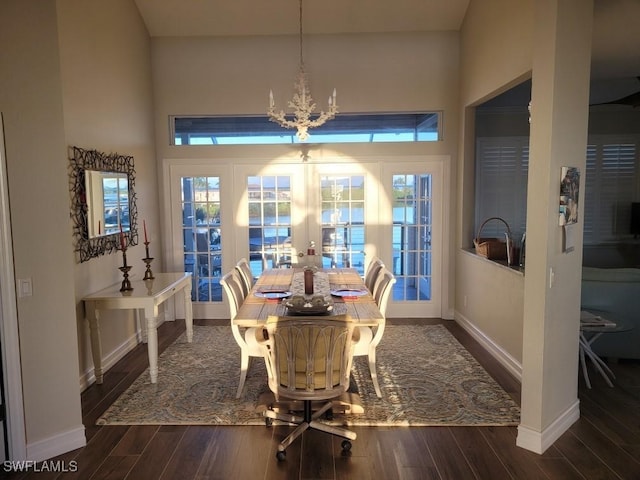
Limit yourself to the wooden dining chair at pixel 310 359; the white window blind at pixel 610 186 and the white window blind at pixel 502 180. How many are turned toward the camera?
2

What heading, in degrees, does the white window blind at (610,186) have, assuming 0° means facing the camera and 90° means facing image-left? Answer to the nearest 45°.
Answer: approximately 0°

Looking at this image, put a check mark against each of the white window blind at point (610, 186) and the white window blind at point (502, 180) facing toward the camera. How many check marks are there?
2

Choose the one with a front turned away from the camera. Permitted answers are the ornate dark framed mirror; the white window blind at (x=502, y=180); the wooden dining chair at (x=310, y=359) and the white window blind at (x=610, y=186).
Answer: the wooden dining chair

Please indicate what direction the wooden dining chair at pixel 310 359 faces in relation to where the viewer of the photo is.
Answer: facing away from the viewer

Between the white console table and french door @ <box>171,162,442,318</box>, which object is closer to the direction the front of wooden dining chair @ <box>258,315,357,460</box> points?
the french door

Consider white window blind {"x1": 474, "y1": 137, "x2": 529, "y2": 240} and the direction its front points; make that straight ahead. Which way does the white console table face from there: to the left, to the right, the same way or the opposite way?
to the left

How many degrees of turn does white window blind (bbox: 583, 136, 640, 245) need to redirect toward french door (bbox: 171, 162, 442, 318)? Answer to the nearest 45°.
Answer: approximately 45° to its right
